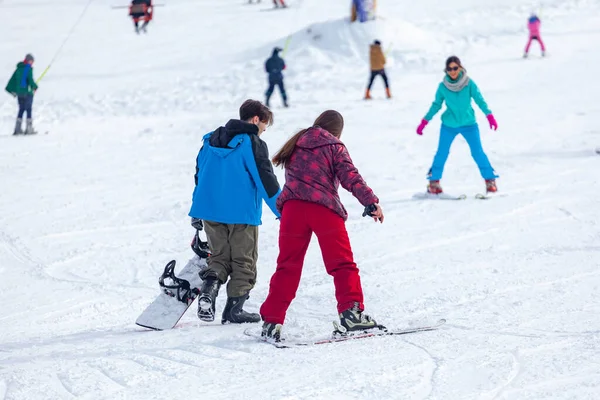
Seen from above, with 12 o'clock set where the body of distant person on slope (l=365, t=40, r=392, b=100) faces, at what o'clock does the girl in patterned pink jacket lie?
The girl in patterned pink jacket is roughly at 6 o'clock from the distant person on slope.

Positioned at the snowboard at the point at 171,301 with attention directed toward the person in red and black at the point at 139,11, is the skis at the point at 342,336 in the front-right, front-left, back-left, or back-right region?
back-right

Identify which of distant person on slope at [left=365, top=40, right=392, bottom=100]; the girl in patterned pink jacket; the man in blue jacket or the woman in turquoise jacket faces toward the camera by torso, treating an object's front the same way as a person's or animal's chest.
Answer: the woman in turquoise jacket

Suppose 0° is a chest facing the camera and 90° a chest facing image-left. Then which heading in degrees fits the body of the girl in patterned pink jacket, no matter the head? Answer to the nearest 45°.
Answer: approximately 225°

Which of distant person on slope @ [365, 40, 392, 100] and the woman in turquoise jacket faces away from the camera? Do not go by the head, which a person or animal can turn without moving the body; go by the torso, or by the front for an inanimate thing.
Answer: the distant person on slope

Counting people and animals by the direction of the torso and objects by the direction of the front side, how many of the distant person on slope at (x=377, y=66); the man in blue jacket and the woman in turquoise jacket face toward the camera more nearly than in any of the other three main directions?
1

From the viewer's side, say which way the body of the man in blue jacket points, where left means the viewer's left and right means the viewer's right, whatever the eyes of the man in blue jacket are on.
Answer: facing away from the viewer and to the right of the viewer

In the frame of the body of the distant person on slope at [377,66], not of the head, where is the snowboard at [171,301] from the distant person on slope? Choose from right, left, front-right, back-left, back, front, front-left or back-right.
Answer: back

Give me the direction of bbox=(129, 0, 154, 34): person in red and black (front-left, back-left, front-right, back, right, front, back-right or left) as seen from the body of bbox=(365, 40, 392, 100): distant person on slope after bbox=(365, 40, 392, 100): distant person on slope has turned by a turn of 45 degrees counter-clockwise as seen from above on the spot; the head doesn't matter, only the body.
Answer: front

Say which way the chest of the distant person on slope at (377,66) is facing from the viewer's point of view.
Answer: away from the camera

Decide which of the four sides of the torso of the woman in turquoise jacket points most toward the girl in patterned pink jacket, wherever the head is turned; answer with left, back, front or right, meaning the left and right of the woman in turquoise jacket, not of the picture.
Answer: front

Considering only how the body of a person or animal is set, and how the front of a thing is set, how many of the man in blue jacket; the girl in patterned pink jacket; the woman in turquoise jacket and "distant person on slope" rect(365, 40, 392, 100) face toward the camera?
1

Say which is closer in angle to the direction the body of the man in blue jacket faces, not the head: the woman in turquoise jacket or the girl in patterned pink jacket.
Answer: the woman in turquoise jacket

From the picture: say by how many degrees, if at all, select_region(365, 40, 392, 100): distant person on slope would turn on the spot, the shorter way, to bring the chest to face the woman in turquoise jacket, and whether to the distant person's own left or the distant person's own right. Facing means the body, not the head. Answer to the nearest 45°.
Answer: approximately 180°

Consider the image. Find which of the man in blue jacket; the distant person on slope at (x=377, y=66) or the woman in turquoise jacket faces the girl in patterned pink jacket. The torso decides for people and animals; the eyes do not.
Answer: the woman in turquoise jacket

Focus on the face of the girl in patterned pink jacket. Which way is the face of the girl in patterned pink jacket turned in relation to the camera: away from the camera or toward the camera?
away from the camera
